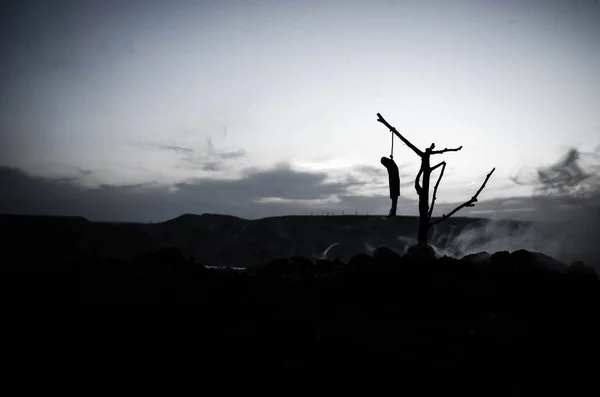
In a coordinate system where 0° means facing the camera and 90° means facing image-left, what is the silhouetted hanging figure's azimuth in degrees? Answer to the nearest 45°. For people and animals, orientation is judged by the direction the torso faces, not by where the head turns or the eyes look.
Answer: approximately 90°

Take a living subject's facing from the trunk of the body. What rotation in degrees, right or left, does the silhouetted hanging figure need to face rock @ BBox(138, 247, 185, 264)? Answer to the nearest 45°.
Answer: approximately 45° to its left

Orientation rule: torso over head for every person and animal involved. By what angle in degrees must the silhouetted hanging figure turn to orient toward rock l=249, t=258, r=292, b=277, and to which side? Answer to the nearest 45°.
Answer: approximately 45° to its left

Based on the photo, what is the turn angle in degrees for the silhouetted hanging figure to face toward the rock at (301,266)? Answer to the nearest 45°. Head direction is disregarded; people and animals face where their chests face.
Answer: approximately 45° to its left
